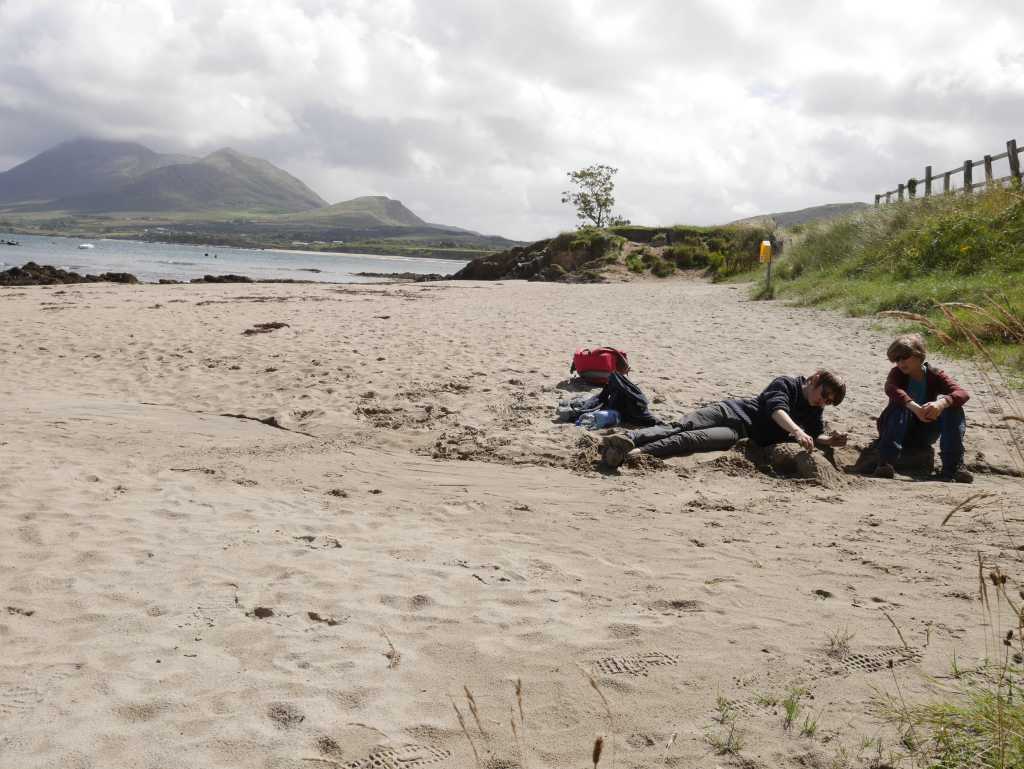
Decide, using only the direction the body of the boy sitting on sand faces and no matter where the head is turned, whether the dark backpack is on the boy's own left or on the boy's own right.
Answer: on the boy's own right

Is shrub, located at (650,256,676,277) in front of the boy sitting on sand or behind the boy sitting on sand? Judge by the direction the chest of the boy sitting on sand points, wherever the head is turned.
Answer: behind

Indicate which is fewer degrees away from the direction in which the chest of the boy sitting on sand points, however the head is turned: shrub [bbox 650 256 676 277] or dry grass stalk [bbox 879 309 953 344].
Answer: the dry grass stalk

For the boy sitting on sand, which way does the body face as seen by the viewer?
toward the camera

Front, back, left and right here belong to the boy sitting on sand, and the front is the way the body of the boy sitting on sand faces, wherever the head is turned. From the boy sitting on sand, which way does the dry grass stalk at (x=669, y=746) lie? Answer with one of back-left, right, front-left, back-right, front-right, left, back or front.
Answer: front

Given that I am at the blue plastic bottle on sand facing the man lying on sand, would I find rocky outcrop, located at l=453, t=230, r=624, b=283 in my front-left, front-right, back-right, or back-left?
back-left

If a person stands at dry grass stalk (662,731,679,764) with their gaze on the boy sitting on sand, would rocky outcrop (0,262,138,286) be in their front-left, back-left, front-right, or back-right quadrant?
front-left

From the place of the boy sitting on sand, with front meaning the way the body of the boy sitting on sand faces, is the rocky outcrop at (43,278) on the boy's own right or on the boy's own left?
on the boy's own right

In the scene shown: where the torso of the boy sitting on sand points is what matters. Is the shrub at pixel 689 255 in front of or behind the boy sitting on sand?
behind

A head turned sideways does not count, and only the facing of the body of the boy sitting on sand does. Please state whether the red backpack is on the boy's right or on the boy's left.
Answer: on the boy's right

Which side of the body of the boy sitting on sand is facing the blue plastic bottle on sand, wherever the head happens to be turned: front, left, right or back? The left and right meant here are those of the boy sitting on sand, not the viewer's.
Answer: right

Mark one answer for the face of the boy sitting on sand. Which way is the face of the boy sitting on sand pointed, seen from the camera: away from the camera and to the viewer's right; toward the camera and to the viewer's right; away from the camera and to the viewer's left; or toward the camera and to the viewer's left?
toward the camera and to the viewer's left

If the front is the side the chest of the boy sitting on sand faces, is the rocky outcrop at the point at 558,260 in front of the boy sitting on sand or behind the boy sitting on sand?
behind
